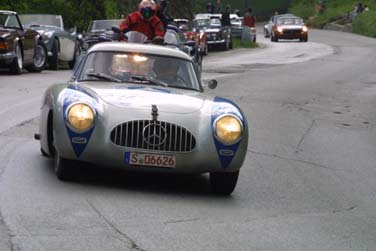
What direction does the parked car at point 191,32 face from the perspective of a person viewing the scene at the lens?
facing the viewer and to the right of the viewer

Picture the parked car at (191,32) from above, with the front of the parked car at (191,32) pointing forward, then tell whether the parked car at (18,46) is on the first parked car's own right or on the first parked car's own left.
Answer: on the first parked car's own right

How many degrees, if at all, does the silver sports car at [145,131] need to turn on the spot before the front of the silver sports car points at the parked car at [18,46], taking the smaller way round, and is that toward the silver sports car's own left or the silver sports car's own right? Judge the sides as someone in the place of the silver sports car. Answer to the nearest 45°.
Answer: approximately 180°

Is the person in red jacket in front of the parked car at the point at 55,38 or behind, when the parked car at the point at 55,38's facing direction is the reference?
in front

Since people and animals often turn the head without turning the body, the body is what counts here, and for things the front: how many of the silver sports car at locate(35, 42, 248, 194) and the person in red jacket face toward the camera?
2

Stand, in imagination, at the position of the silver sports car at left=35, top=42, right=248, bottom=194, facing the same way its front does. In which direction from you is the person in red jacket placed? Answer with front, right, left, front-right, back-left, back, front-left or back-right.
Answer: back

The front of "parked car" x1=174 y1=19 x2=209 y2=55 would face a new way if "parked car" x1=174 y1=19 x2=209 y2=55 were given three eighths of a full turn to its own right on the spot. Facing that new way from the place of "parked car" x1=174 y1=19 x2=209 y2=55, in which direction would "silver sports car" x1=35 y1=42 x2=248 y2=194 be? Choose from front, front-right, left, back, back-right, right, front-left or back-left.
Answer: left

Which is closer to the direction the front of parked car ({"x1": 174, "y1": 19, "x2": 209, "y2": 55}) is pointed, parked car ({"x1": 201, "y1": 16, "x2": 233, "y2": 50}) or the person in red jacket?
the person in red jacket

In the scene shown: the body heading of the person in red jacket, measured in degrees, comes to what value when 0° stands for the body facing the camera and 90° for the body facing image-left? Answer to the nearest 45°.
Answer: approximately 0°
